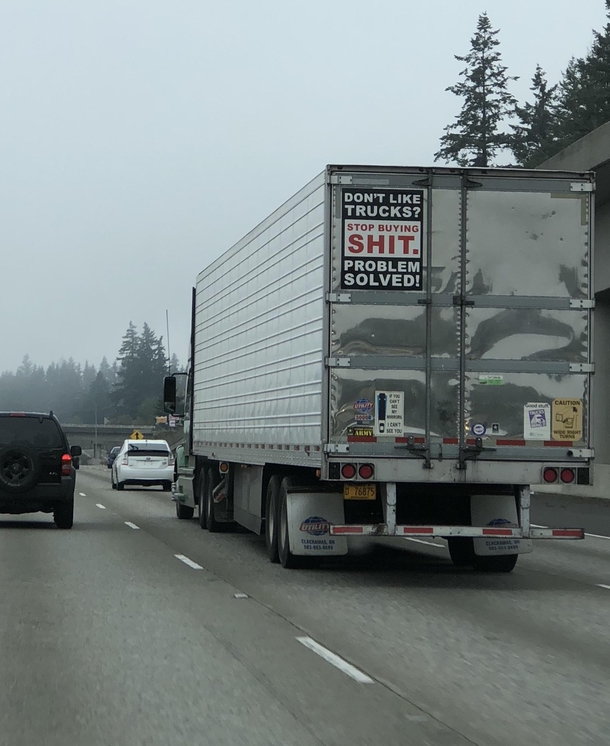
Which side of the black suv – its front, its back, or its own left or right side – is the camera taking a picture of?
back

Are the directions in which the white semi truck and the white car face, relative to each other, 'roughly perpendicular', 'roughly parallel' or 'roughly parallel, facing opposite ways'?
roughly parallel

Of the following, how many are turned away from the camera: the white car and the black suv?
2

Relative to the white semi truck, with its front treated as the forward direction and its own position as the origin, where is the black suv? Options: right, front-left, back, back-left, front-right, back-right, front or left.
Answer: front-left

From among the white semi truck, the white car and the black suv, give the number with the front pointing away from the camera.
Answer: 3

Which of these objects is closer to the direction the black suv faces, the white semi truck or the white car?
the white car

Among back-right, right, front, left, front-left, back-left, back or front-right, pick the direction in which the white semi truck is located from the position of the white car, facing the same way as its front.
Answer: back

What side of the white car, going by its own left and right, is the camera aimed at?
back

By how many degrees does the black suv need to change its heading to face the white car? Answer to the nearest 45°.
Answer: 0° — it already faces it

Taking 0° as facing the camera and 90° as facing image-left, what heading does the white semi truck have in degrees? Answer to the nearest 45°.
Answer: approximately 180°

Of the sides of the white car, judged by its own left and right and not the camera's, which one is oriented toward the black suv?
back

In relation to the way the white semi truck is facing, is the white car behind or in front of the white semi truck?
in front
